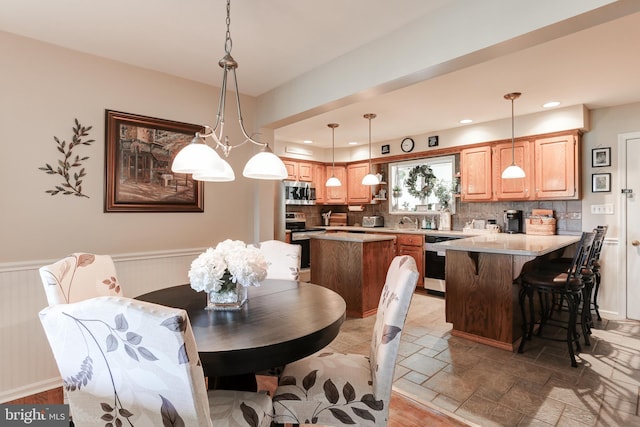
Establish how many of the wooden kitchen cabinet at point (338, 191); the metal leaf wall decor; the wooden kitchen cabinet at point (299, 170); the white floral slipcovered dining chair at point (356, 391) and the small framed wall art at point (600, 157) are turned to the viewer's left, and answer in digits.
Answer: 1

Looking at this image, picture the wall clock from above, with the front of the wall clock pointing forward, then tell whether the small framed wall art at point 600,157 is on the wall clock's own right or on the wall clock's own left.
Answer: on the wall clock's own left

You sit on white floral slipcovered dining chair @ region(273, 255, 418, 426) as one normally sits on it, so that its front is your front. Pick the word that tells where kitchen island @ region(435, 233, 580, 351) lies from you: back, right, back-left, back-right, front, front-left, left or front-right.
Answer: back-right

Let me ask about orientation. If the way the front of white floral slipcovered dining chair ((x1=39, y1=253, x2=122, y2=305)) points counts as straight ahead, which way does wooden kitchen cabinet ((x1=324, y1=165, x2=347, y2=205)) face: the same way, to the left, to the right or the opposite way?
to the right

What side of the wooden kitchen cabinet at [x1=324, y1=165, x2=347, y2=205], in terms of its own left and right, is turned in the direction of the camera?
front

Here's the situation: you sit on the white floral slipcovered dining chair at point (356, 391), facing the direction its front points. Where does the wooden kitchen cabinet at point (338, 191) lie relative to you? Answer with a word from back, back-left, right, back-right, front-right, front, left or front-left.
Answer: right

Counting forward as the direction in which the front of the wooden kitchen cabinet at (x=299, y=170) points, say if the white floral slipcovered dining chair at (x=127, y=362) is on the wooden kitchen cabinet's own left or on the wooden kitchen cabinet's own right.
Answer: on the wooden kitchen cabinet's own right

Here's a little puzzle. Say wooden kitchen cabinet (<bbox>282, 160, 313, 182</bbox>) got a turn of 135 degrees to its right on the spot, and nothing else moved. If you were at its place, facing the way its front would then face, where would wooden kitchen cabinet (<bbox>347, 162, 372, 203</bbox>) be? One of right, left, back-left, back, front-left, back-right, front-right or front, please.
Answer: back

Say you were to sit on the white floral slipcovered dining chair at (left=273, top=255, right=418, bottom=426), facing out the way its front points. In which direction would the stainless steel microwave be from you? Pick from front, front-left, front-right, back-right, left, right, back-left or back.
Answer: right

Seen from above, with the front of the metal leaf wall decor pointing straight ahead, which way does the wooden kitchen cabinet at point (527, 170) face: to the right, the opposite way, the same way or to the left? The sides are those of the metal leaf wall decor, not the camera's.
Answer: to the right

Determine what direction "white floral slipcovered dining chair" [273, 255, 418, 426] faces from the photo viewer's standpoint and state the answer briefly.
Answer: facing to the left of the viewer

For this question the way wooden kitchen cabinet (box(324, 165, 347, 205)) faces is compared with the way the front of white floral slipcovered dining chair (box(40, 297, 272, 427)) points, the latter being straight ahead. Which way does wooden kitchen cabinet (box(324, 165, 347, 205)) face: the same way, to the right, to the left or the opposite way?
the opposite way

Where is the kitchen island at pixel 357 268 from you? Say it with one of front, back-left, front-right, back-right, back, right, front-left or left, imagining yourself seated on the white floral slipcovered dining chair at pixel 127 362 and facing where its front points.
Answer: front

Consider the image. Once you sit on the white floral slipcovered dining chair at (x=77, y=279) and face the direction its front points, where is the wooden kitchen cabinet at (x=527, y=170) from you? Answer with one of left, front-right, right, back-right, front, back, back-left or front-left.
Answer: front-left

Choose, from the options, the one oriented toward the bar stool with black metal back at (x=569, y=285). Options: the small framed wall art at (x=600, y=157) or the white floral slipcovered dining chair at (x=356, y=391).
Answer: the small framed wall art

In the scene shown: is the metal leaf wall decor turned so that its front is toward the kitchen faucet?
no
